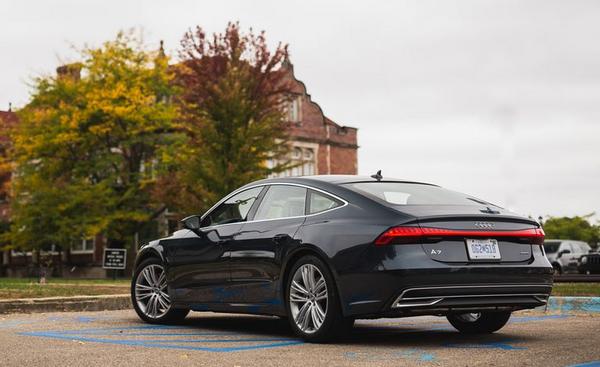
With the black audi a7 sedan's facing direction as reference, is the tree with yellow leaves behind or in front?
in front

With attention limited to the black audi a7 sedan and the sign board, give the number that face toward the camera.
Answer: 1

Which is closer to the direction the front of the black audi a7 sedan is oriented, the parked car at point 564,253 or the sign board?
the sign board

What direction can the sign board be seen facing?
toward the camera

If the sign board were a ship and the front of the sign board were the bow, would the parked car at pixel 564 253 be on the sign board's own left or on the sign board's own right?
on the sign board's own left

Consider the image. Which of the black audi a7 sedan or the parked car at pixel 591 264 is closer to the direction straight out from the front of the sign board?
the black audi a7 sedan

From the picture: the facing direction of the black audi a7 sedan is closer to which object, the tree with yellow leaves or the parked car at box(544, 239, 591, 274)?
the tree with yellow leaves

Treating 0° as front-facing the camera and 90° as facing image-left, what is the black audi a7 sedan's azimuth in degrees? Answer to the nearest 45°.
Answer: approximately 135°

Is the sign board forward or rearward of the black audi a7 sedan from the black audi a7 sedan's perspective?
forward

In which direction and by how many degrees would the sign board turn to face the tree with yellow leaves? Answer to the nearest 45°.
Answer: approximately 180°

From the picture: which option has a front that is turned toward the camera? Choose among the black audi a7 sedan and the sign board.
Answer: the sign board

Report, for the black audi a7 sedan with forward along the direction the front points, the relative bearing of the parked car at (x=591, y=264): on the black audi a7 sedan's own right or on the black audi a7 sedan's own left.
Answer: on the black audi a7 sedan's own right

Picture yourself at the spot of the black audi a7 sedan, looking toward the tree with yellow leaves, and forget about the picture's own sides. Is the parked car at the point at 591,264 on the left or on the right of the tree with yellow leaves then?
right

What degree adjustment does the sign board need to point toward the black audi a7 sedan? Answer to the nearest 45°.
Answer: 0° — it already faces it
